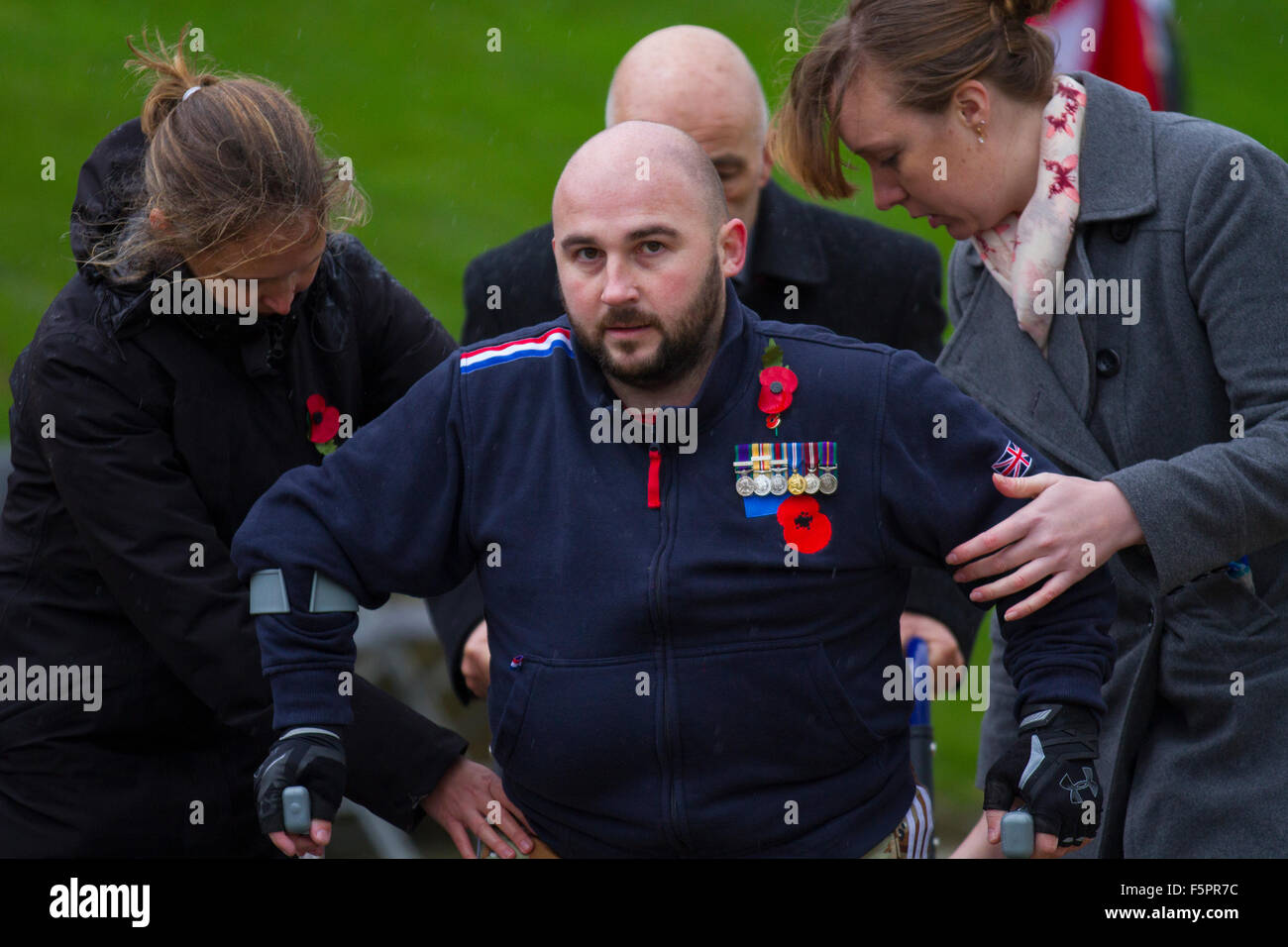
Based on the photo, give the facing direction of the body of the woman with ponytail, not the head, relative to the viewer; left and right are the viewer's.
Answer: facing the viewer and to the right of the viewer

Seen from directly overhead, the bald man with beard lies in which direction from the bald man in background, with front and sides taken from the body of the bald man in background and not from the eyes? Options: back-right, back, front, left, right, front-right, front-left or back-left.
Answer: front

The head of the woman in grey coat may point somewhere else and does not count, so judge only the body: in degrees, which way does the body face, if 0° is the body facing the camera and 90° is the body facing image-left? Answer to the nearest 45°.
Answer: approximately 45°

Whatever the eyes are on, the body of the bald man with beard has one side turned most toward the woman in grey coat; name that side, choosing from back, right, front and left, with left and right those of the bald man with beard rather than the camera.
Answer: left

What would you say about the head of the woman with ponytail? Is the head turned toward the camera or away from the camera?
toward the camera

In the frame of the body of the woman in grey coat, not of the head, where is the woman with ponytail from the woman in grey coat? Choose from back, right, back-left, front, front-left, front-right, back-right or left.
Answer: front-right

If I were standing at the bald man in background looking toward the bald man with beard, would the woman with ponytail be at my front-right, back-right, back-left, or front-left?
front-right

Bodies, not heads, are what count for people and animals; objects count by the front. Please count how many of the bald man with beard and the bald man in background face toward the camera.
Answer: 2

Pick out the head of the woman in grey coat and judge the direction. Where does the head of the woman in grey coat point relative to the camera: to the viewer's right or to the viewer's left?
to the viewer's left

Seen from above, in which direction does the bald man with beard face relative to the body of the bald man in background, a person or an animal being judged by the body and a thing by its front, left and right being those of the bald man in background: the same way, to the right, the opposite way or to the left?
the same way

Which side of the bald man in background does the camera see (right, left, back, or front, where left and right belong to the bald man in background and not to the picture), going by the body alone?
front

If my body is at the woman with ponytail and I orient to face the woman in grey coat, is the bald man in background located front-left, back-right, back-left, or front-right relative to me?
front-left

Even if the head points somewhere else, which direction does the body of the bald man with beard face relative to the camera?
toward the camera

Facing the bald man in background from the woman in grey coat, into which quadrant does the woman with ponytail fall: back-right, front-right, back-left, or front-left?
front-left

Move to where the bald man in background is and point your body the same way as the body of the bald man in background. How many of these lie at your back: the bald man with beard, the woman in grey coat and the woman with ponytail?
0

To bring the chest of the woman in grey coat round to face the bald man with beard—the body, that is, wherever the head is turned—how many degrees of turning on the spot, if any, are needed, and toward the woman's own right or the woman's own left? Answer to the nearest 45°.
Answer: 0° — they already face them

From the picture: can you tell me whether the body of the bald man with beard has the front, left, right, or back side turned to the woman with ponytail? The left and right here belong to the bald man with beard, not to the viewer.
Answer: right
